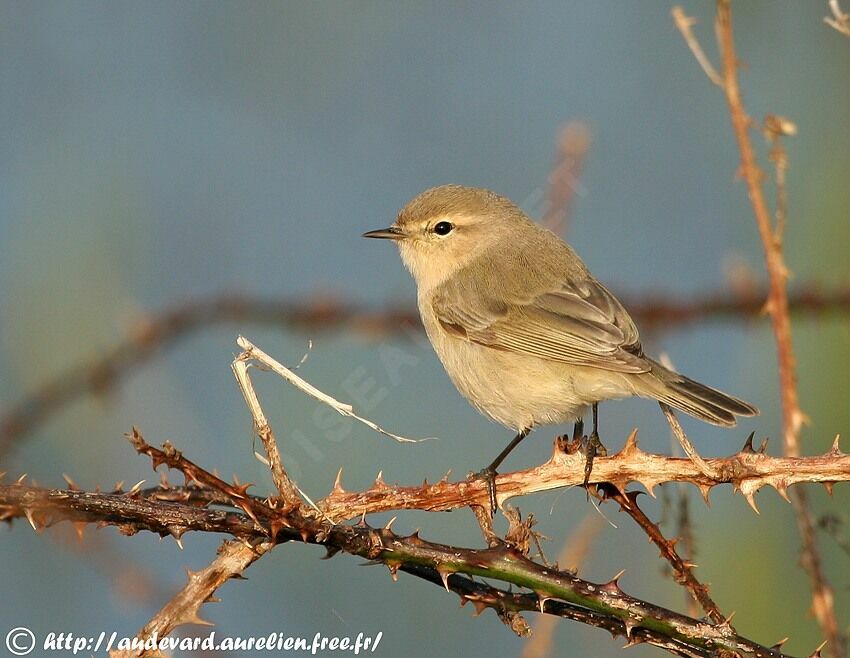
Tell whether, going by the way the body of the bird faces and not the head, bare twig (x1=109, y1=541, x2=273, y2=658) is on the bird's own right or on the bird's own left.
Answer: on the bird's own left

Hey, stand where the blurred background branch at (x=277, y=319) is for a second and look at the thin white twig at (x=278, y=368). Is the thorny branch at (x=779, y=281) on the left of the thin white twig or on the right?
left

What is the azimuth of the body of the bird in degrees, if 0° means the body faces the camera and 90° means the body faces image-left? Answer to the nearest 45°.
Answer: approximately 90°

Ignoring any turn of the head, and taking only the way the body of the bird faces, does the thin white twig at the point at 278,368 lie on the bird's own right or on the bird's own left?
on the bird's own left
